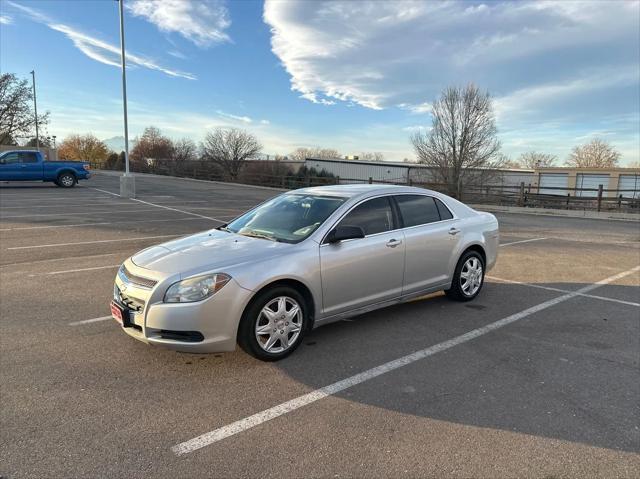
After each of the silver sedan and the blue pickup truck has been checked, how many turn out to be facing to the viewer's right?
0

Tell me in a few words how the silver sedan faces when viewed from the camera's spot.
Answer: facing the viewer and to the left of the viewer

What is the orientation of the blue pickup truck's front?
to the viewer's left

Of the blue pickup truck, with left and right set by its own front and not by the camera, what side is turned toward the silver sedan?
left

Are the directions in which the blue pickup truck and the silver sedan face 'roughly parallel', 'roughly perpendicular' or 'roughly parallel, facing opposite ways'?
roughly parallel

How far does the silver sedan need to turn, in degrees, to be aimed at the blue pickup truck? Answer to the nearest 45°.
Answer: approximately 90° to its right
